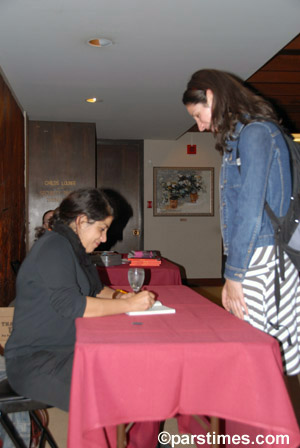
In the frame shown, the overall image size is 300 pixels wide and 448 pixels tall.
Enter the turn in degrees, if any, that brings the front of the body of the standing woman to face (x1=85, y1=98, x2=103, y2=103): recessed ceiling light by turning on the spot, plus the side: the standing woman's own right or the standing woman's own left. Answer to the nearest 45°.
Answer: approximately 45° to the standing woman's own right

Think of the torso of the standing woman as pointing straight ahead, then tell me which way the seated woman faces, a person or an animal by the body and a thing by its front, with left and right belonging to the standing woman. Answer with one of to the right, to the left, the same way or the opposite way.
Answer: the opposite way

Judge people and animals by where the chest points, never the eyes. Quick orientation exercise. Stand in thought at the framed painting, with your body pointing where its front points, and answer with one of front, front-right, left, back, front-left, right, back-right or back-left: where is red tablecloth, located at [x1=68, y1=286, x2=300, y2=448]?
front

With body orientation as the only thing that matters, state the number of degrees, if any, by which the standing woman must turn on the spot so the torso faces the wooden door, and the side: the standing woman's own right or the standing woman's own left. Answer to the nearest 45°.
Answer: approximately 90° to the standing woman's own right

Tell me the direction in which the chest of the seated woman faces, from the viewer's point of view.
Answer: to the viewer's right

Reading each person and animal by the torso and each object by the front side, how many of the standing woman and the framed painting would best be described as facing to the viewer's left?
1

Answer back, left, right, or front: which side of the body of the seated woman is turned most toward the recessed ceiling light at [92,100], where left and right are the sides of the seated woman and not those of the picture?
left

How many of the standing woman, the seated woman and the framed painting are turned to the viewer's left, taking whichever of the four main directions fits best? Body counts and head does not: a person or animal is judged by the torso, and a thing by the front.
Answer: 1

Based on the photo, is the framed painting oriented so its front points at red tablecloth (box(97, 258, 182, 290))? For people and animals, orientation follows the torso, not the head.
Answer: yes

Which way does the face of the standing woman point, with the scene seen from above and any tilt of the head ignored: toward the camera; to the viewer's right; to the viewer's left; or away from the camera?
to the viewer's left

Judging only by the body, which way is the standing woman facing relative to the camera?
to the viewer's left

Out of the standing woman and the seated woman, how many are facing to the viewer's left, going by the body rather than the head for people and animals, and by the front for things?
1

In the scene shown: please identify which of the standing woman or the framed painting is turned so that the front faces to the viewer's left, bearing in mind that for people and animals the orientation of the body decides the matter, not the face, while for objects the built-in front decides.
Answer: the standing woman

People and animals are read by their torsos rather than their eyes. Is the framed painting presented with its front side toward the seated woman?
yes

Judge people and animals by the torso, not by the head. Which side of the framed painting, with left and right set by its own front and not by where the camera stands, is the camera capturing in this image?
front

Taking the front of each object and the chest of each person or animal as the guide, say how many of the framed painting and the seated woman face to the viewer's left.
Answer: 0

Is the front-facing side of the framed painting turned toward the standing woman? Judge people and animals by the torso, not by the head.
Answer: yes
